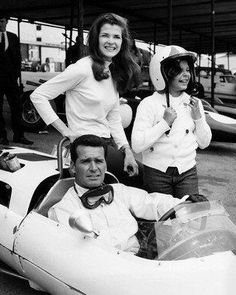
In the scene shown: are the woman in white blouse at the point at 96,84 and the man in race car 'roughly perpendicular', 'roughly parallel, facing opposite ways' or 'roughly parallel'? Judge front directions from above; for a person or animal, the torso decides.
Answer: roughly parallel

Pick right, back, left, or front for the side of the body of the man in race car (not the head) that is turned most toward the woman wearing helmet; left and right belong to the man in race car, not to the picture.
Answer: left

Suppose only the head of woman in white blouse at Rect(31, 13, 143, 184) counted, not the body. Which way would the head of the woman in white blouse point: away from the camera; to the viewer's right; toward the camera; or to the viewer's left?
toward the camera

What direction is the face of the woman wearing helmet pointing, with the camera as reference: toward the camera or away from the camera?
toward the camera

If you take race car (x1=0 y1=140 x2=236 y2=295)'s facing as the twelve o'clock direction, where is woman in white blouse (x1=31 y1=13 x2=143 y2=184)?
The woman in white blouse is roughly at 7 o'clock from the race car.

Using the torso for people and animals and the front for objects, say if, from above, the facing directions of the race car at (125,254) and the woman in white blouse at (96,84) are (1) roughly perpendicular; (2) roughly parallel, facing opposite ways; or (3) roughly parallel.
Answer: roughly parallel

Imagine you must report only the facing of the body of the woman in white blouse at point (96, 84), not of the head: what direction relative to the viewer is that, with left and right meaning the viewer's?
facing the viewer and to the right of the viewer

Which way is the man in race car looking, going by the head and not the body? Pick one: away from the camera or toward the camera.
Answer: toward the camera

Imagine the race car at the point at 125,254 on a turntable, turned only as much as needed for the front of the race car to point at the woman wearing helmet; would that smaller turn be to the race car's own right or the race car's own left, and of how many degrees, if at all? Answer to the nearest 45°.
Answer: approximately 135° to the race car's own left
